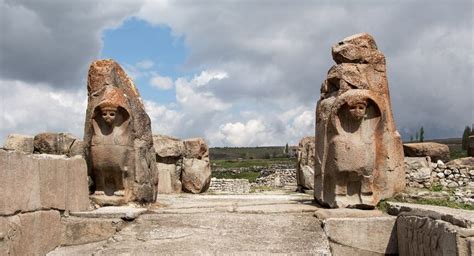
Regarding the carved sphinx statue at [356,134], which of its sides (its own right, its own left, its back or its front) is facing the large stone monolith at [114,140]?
right

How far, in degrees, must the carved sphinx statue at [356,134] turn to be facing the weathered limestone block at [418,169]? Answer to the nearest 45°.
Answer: approximately 180°

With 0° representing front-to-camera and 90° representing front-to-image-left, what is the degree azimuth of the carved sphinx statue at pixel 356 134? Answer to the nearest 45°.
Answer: approximately 0°

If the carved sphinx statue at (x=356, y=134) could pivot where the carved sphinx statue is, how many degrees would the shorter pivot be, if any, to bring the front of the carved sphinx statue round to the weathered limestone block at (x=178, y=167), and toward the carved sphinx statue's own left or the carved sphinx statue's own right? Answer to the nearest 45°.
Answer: approximately 135° to the carved sphinx statue's own right

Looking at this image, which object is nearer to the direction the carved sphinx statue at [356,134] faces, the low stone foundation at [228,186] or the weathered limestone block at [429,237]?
the weathered limestone block

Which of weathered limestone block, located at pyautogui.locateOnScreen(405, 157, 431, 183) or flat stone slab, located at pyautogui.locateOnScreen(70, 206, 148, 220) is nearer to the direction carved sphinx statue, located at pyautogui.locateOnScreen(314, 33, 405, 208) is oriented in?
the flat stone slab

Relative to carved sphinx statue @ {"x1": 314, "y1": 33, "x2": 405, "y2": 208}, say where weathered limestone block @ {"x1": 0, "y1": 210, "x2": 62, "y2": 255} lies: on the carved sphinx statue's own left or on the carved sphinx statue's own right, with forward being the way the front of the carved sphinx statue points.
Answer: on the carved sphinx statue's own right

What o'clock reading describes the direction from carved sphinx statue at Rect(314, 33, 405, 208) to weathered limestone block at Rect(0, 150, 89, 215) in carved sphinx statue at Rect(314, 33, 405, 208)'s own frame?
The weathered limestone block is roughly at 2 o'clock from the carved sphinx statue.

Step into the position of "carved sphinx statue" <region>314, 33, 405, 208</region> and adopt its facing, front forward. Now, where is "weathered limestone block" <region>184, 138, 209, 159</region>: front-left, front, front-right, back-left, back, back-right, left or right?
back-right

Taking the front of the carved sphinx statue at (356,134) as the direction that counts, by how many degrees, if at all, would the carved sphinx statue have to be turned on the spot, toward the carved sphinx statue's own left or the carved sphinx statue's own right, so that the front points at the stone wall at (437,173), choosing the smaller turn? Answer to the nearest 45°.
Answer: approximately 135° to the carved sphinx statue's own left

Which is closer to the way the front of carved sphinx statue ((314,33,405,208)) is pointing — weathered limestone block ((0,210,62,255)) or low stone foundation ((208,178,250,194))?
the weathered limestone block

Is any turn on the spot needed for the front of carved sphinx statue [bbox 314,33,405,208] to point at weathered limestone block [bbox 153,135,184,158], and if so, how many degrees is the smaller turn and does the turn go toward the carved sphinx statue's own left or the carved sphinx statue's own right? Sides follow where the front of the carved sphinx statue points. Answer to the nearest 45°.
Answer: approximately 135° to the carved sphinx statue's own right

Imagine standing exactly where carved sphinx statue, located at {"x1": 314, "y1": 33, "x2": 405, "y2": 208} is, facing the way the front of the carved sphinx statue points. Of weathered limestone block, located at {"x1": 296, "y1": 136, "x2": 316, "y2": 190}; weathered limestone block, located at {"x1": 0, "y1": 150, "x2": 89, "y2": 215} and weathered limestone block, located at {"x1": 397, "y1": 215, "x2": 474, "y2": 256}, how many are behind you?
1
